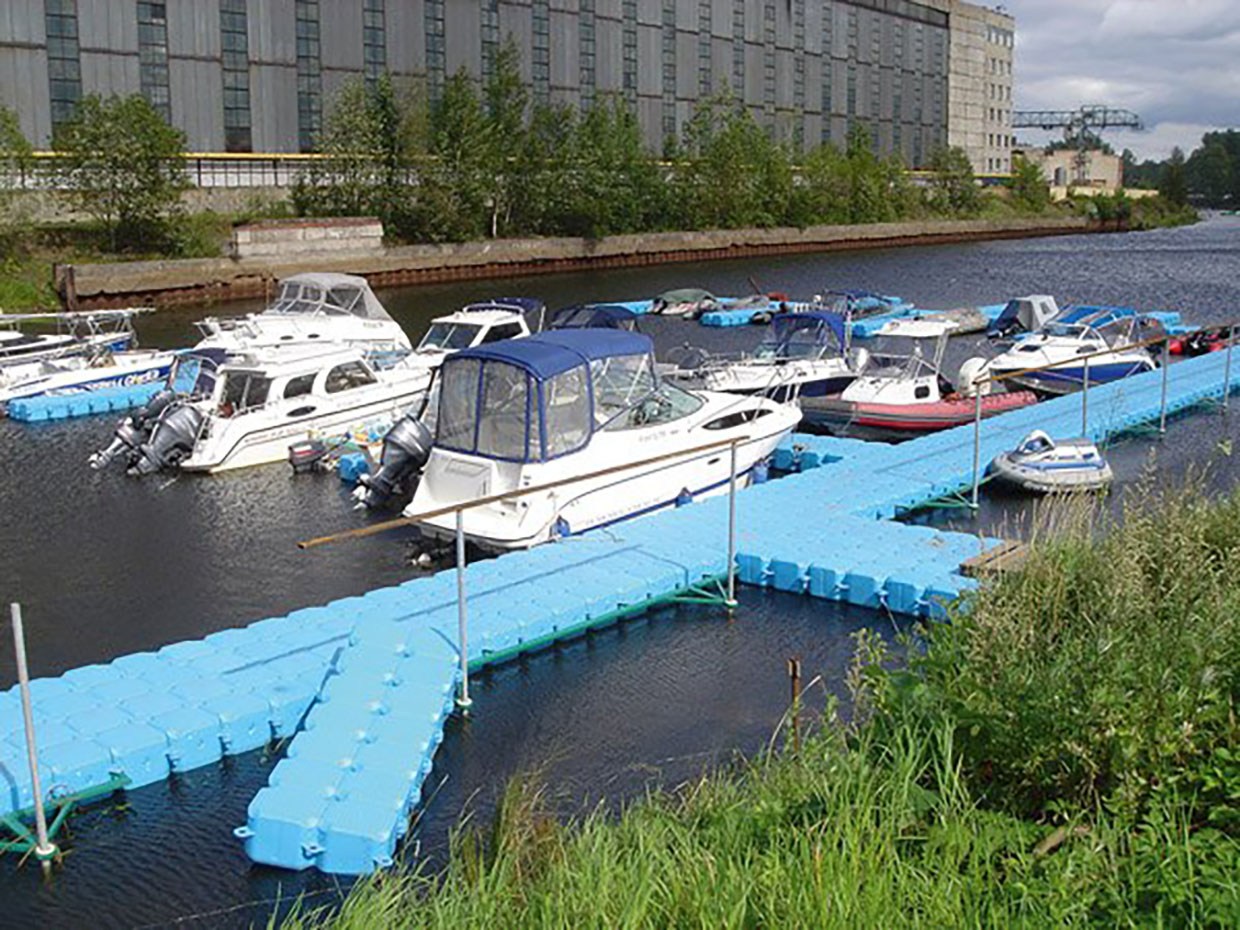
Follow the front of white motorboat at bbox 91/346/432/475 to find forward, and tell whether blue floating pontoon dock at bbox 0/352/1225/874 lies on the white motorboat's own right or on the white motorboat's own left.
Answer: on the white motorboat's own right

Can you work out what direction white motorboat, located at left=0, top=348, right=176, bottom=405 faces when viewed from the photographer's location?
facing to the right of the viewer

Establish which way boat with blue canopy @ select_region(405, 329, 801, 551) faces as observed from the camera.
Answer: facing away from the viewer and to the right of the viewer

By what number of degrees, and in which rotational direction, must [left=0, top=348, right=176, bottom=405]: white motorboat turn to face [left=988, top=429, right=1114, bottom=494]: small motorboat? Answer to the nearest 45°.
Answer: approximately 45° to its right

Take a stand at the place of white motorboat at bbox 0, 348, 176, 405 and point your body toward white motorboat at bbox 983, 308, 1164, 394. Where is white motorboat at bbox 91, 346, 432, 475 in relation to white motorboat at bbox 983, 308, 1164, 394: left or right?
right
